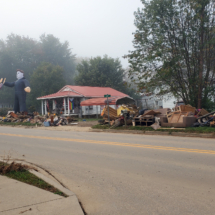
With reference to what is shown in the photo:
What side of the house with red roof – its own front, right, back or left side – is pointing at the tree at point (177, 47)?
left

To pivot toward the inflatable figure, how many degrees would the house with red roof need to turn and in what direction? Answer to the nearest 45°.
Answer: approximately 45° to its right

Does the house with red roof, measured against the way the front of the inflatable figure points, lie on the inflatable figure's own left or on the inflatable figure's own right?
on the inflatable figure's own left

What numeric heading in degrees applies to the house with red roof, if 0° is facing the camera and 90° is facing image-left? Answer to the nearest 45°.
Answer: approximately 45°

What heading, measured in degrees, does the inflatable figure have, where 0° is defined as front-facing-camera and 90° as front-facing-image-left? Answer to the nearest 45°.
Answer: approximately 45°

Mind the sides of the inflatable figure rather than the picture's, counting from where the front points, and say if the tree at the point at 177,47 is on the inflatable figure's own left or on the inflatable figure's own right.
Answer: on the inflatable figure's own left
